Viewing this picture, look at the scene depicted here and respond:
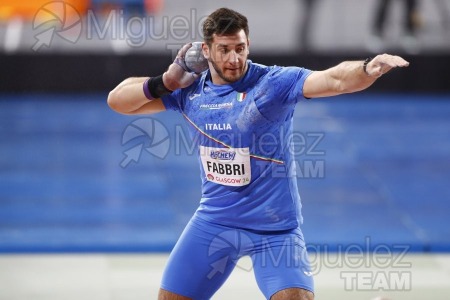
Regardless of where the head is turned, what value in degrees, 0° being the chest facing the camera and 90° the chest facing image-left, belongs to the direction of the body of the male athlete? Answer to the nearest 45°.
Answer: approximately 0°
